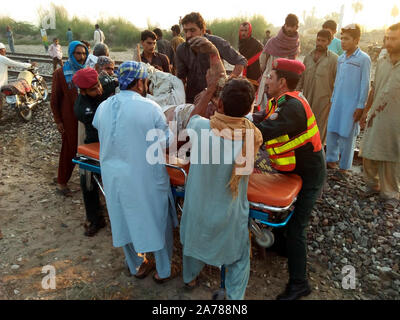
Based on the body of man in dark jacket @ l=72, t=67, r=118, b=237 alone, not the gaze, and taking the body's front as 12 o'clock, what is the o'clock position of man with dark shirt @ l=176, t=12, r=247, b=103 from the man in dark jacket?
The man with dark shirt is roughly at 10 o'clock from the man in dark jacket.

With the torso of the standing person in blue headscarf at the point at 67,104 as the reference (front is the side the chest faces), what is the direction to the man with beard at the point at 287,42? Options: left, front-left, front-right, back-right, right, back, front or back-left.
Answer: front-left

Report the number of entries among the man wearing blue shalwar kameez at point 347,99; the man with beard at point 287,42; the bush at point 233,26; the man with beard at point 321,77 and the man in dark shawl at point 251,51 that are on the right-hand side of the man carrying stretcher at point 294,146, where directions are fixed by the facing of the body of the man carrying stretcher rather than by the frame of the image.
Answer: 5

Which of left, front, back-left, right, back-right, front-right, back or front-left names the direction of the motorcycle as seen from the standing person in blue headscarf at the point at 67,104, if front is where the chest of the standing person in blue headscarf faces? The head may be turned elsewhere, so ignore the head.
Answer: back-left

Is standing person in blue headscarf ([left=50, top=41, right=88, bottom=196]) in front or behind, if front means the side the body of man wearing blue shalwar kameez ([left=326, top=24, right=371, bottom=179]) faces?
in front

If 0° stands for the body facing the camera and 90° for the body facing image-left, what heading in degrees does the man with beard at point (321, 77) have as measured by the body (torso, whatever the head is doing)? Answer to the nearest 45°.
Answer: approximately 45°

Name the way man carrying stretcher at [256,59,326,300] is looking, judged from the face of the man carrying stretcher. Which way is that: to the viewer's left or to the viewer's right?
to the viewer's left

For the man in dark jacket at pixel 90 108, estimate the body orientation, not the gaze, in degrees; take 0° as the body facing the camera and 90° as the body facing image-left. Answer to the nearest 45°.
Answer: approximately 315°

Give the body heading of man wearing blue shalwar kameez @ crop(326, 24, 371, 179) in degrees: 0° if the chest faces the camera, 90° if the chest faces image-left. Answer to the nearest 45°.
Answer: approximately 45°

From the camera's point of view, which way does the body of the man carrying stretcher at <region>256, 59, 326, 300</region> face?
to the viewer's left

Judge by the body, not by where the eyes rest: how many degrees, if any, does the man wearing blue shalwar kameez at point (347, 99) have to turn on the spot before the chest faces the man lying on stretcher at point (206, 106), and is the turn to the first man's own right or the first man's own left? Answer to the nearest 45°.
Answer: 0° — they already face them

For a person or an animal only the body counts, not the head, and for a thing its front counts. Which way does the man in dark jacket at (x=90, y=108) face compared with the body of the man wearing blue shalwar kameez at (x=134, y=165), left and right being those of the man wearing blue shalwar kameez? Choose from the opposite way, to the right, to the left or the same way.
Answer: to the right

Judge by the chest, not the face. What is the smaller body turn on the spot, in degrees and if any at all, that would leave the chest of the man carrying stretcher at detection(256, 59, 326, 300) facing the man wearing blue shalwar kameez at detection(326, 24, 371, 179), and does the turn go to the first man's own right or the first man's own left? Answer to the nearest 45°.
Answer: approximately 90° to the first man's own right

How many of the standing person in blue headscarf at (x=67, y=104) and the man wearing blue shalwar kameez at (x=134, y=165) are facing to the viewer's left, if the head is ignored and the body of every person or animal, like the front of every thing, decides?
0

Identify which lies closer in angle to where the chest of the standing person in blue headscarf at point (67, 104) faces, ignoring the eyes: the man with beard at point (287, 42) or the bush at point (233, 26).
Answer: the man with beard
